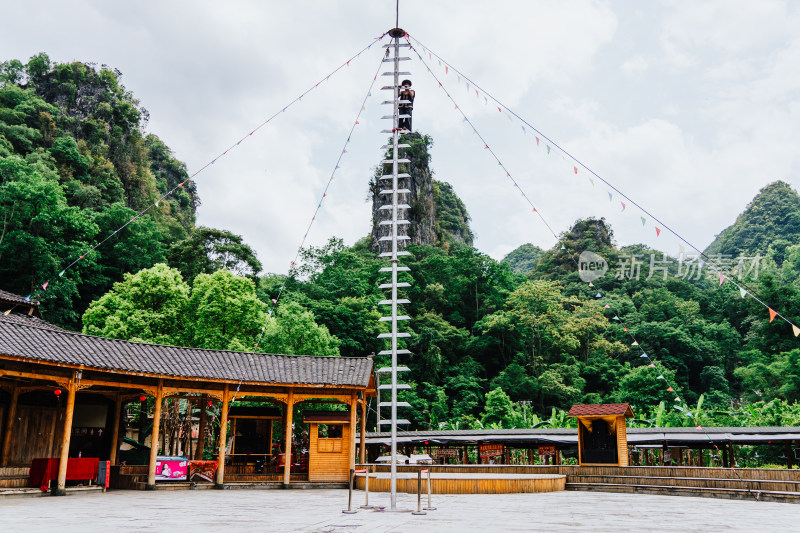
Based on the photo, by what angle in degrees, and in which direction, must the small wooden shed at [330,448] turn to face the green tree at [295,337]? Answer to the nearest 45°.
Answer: approximately 180°

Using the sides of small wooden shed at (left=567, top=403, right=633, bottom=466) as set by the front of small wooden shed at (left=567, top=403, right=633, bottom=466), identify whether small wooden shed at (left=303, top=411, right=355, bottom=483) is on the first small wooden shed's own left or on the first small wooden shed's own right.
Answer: on the first small wooden shed's own right

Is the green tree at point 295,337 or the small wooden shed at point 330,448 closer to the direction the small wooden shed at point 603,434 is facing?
the small wooden shed

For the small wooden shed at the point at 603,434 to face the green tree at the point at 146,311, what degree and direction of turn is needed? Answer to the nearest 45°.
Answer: approximately 90° to its right

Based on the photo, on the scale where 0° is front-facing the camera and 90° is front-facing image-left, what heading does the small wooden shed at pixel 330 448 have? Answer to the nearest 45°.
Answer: approximately 0°

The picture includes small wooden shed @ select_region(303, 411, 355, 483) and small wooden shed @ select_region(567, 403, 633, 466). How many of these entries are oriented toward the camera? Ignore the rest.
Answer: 2

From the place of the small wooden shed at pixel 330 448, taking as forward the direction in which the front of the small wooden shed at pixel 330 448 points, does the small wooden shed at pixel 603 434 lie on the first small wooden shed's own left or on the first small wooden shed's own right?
on the first small wooden shed's own left

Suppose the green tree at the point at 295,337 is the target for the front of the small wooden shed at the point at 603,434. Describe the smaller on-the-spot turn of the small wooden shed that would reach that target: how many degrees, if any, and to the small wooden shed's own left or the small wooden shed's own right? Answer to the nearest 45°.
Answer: approximately 135° to the small wooden shed's own right

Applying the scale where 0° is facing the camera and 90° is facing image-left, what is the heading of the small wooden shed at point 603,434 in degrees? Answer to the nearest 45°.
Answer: approximately 0°

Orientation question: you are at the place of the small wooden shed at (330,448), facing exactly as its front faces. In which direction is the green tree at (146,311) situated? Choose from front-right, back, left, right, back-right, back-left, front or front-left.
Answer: back-right
